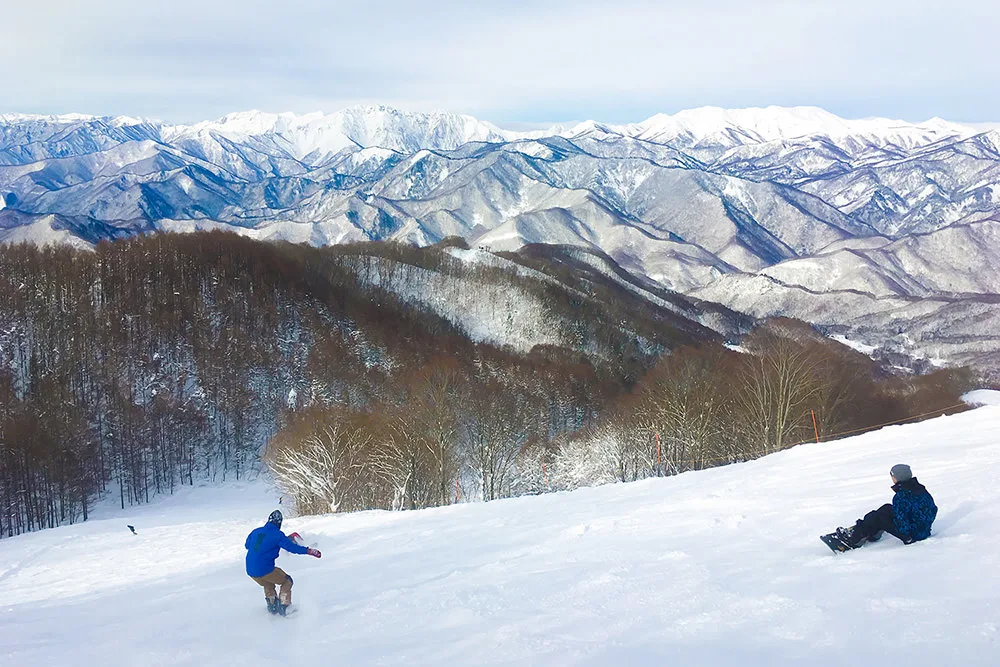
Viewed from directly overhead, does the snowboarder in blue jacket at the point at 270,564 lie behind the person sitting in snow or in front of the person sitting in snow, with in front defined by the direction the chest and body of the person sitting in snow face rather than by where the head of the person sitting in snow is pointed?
in front

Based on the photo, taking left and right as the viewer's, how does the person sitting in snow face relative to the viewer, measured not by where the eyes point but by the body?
facing to the left of the viewer
